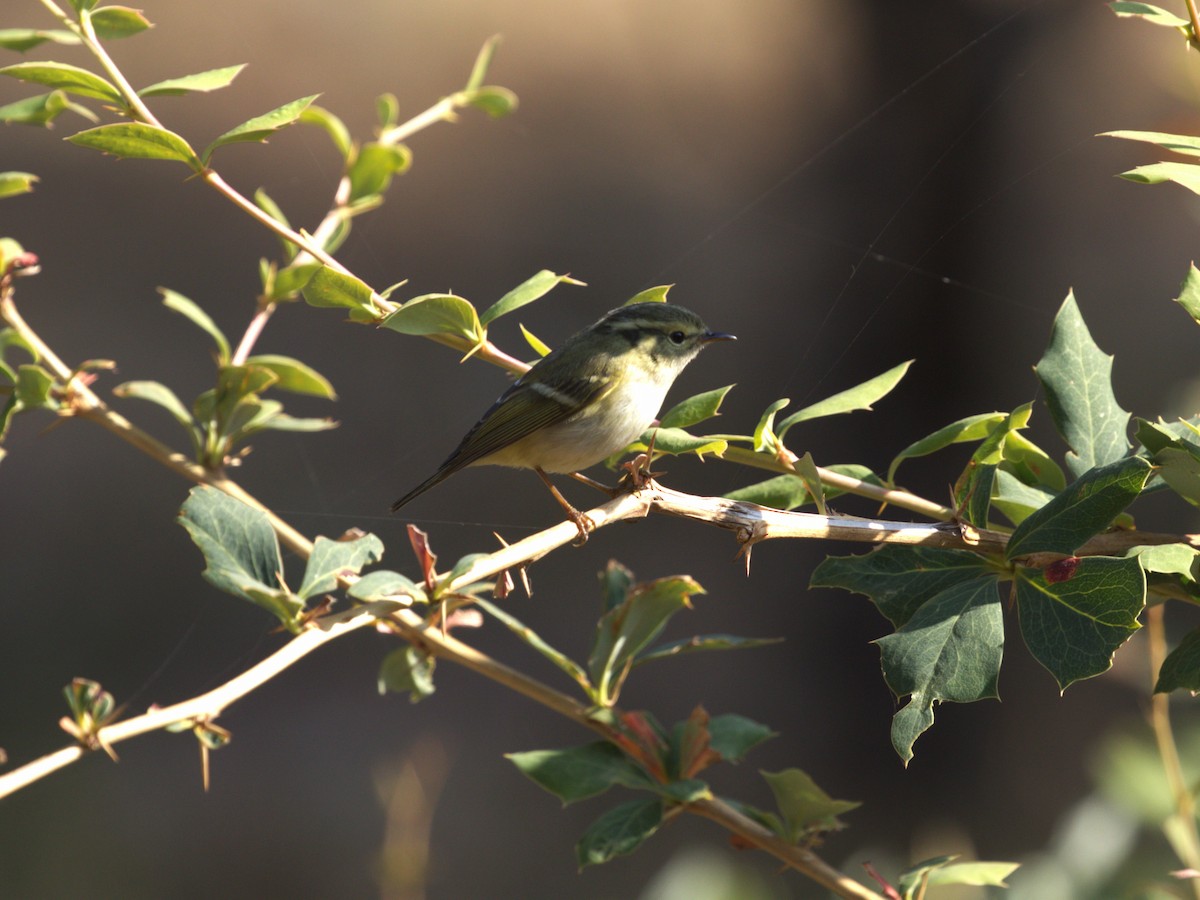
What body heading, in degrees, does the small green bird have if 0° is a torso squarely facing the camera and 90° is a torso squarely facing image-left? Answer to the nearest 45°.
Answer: approximately 270°
